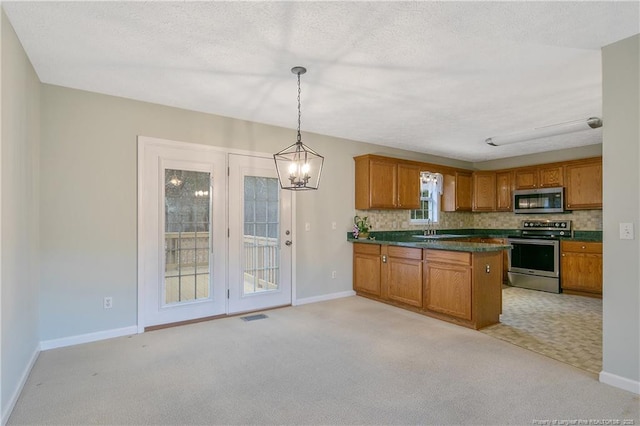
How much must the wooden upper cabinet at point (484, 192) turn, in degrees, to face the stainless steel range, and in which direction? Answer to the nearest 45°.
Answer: approximately 45° to its left

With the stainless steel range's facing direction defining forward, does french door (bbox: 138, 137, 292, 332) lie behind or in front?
in front

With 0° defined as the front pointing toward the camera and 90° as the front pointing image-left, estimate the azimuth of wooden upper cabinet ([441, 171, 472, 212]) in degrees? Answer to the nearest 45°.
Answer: approximately 315°

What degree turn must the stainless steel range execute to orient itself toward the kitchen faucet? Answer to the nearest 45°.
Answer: approximately 90° to its right

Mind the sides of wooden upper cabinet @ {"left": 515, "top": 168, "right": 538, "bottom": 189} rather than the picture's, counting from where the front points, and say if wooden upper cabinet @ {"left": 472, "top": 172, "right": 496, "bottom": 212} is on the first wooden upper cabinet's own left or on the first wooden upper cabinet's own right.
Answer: on the first wooden upper cabinet's own right

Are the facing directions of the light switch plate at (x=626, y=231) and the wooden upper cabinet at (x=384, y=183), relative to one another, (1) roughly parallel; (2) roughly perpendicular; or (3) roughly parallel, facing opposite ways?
roughly perpendicular

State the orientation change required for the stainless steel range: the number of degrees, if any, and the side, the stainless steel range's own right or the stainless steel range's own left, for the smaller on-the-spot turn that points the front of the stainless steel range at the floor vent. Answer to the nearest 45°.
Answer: approximately 45° to the stainless steel range's own right

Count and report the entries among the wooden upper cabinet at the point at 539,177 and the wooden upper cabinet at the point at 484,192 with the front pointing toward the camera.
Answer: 2

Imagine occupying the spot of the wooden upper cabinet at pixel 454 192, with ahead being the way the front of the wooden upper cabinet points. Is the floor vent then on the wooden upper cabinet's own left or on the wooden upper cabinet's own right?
on the wooden upper cabinet's own right

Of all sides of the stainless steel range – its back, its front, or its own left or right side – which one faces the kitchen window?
right
